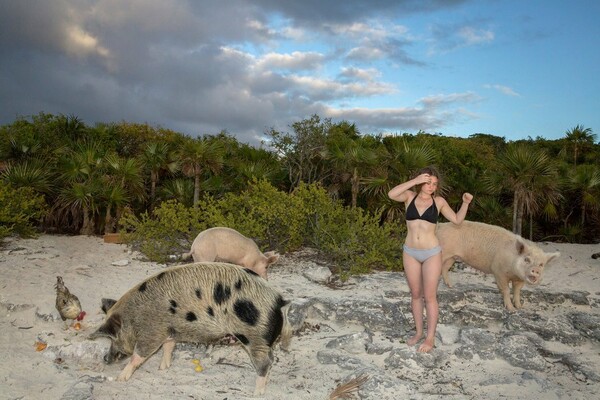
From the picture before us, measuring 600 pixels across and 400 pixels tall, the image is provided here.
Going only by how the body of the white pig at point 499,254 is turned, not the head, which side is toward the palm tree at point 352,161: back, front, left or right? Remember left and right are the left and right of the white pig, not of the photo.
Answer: back

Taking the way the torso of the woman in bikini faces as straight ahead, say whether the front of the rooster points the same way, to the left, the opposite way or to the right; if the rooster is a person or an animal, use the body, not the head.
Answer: to the left

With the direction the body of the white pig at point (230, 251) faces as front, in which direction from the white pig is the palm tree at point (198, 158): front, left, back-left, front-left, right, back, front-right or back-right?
left

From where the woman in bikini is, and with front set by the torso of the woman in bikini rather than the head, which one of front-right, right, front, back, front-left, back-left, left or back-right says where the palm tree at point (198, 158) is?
back-right

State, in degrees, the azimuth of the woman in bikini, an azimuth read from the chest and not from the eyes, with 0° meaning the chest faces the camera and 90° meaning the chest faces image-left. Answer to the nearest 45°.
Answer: approximately 0°

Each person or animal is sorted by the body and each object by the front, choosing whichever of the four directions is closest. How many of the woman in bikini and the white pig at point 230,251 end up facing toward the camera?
1

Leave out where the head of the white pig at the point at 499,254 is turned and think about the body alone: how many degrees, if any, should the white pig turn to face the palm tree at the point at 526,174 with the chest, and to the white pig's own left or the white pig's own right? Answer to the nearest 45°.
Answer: approximately 135° to the white pig's own left

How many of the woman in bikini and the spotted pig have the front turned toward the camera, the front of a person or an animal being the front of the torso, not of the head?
1

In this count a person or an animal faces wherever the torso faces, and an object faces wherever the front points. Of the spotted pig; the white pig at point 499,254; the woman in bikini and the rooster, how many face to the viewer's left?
1

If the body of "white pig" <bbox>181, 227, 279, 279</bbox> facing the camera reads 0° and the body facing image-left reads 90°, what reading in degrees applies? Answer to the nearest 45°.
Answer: approximately 270°

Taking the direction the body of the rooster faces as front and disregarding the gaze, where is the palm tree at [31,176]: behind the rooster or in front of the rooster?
behind

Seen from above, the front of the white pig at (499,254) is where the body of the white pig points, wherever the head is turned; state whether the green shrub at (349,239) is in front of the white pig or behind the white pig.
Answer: behind

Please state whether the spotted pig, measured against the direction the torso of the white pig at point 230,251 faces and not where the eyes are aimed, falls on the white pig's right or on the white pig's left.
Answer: on the white pig's right
